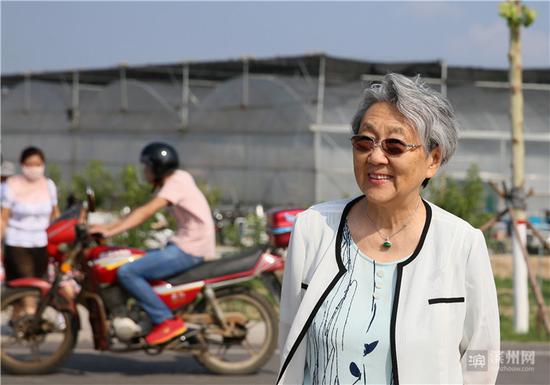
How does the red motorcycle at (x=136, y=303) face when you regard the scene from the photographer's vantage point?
facing to the left of the viewer

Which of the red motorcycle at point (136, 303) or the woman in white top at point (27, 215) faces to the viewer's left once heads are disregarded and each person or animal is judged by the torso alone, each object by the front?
the red motorcycle

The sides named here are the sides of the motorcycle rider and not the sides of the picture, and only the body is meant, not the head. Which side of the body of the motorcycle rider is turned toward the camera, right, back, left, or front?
left

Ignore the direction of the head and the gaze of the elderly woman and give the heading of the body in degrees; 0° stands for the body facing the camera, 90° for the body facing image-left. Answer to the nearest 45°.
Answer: approximately 45°

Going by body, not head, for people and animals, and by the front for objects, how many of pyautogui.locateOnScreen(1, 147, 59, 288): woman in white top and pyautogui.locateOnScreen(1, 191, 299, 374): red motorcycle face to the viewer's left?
1

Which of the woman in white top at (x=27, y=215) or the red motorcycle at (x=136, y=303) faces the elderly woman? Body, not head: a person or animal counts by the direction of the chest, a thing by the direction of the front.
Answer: the woman in white top

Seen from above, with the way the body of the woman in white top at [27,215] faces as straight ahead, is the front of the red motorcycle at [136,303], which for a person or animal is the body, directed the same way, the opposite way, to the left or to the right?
to the right

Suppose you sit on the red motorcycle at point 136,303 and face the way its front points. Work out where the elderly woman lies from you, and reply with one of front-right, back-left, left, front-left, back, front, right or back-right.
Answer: left

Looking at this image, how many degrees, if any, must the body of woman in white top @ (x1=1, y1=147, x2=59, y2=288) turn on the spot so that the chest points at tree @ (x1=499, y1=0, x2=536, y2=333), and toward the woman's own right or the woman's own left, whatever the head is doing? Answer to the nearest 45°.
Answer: approximately 90° to the woman's own left

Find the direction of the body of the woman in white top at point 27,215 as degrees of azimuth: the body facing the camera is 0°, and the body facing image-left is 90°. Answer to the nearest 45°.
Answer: approximately 0°

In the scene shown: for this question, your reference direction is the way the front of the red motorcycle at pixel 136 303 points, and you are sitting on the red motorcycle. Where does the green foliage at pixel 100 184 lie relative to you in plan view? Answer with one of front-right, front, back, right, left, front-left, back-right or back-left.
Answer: right

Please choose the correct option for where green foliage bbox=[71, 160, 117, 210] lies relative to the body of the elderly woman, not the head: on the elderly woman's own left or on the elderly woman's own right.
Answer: on the elderly woman's own right
